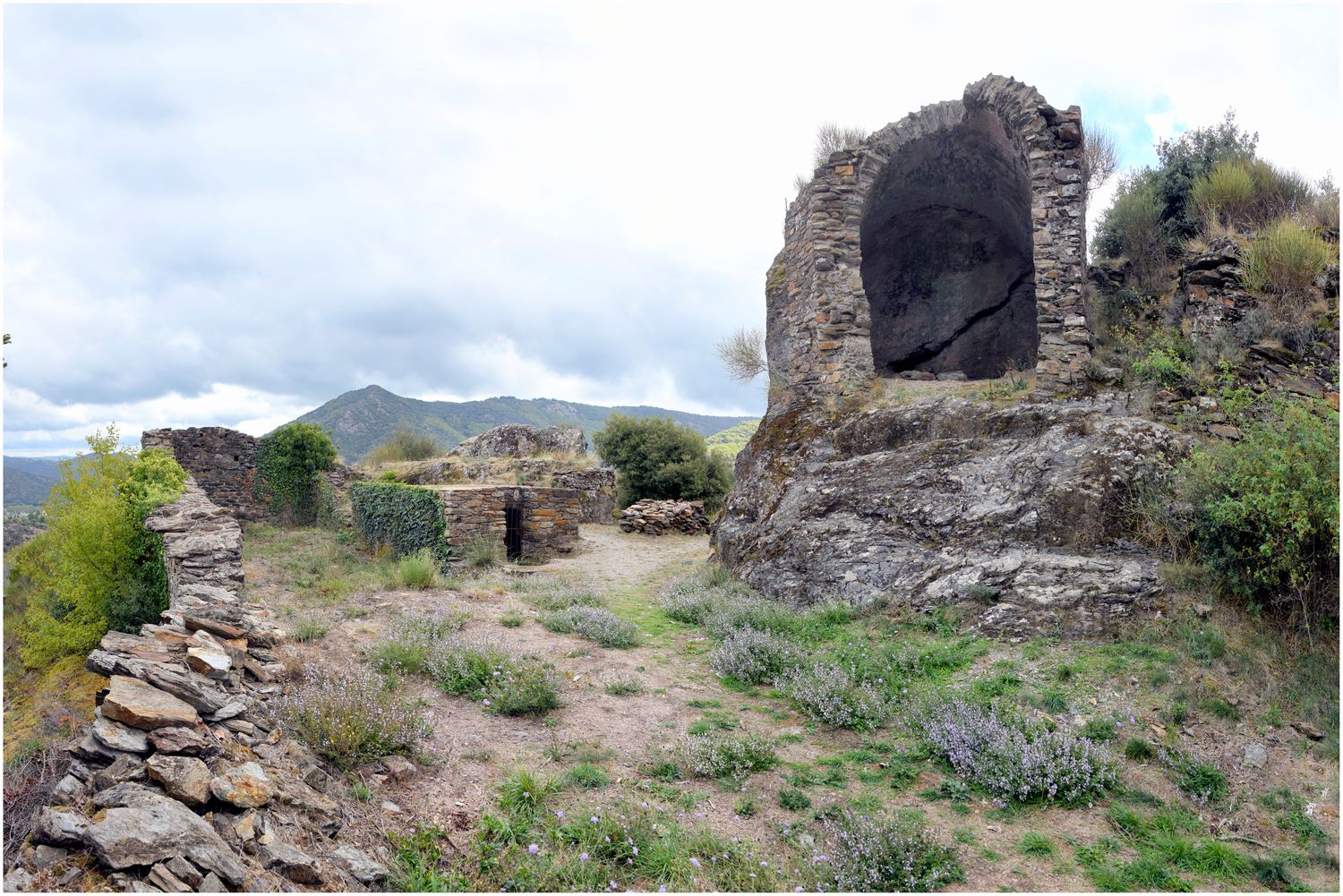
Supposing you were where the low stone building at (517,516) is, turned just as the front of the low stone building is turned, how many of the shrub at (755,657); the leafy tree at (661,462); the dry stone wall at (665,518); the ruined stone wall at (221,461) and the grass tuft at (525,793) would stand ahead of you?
2

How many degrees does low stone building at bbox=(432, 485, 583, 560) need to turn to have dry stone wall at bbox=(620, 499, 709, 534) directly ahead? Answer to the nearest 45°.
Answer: approximately 135° to its left

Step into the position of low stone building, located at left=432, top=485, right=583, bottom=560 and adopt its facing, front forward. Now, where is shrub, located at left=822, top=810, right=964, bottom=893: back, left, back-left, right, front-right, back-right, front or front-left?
front

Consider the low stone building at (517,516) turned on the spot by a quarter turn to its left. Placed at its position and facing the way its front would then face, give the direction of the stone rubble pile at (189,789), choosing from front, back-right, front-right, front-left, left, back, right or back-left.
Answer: right

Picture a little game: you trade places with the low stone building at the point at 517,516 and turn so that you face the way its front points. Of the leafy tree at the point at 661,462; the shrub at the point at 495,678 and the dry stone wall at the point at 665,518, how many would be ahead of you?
1

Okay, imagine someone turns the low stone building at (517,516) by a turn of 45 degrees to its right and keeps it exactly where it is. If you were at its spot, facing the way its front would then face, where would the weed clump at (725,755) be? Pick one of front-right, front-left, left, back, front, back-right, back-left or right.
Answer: front-left

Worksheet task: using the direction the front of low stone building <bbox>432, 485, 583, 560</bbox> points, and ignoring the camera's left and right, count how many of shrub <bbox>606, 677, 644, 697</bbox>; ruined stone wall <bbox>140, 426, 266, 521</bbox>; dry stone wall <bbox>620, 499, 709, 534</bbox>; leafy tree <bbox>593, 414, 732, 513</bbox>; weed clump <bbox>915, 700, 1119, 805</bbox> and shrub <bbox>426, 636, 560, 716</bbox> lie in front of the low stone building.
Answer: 3

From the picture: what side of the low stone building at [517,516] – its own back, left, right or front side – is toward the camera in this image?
front

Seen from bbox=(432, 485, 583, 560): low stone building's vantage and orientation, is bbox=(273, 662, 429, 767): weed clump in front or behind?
in front

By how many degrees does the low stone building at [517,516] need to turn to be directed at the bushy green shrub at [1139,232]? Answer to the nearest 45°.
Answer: approximately 45° to its left

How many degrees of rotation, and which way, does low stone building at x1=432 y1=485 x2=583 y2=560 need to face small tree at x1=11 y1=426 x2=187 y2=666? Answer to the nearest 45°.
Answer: approximately 45° to its right

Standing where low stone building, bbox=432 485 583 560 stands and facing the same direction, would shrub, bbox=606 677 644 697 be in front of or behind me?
in front

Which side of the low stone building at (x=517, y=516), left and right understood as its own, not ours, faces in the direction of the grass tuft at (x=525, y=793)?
front
